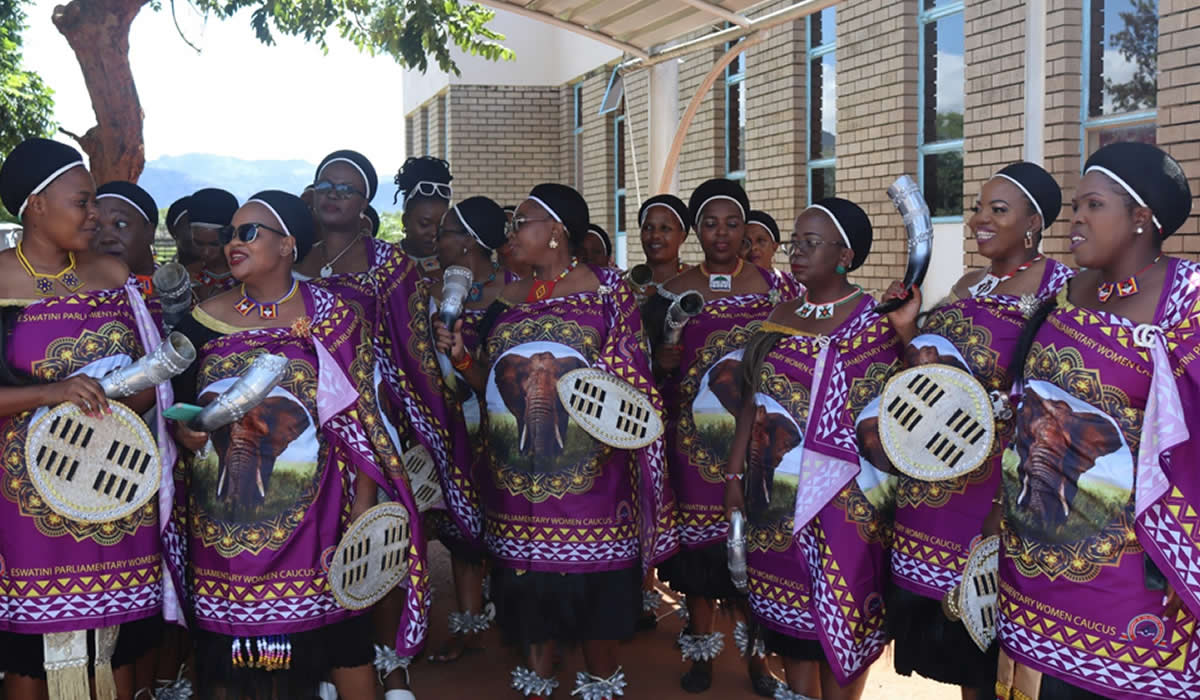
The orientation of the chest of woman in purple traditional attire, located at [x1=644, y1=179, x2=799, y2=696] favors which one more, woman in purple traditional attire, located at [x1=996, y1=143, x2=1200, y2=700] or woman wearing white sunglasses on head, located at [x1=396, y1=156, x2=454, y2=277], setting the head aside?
the woman in purple traditional attire

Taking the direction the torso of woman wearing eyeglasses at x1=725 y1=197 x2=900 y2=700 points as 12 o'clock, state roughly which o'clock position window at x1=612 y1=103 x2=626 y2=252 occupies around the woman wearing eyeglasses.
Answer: The window is roughly at 4 o'clock from the woman wearing eyeglasses.

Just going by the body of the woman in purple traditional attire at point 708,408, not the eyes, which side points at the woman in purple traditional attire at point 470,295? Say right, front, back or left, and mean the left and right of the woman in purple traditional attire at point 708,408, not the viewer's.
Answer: right

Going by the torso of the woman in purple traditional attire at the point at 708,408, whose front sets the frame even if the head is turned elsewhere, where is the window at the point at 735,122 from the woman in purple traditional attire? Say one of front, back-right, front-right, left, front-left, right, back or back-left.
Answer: back

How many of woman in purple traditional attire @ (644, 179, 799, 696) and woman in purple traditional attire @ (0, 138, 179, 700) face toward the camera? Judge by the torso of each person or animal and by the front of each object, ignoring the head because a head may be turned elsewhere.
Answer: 2

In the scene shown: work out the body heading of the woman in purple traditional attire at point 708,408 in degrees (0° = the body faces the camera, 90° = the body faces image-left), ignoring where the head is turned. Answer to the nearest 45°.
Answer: approximately 0°

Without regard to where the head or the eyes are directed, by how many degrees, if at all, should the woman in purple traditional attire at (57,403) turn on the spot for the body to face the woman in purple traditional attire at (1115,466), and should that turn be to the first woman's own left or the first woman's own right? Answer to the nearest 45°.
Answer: approximately 45° to the first woman's own left

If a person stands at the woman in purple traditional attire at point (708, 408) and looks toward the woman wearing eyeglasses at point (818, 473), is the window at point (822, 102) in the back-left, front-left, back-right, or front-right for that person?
back-left

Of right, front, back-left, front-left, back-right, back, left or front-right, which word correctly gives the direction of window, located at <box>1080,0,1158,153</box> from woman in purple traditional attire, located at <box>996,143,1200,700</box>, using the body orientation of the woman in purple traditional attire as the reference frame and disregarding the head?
back-right

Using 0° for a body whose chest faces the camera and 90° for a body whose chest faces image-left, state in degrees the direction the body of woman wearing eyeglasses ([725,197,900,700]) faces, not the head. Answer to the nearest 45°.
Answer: approximately 45°

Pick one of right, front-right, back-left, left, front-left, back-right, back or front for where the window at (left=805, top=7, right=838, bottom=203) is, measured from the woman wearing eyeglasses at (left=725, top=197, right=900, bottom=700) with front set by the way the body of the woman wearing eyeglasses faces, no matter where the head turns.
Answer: back-right
